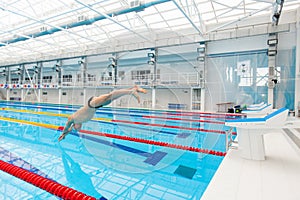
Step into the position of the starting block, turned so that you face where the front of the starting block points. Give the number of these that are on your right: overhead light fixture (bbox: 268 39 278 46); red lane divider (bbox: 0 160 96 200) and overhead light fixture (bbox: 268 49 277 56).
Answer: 2

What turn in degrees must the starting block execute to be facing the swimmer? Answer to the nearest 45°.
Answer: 0° — it already faces them

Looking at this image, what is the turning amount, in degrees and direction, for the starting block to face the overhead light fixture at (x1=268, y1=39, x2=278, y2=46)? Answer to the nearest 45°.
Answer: approximately 90° to its right

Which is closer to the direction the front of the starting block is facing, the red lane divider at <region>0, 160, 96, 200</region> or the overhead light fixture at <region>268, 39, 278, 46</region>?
the red lane divider

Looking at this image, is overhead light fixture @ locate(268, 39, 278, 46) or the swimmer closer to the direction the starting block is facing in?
the swimmer

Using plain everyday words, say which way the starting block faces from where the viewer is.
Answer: facing to the left of the viewer

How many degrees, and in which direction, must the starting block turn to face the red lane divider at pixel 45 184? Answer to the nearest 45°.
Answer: approximately 45° to its left

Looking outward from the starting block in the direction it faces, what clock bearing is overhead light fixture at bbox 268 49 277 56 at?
The overhead light fixture is roughly at 3 o'clock from the starting block.

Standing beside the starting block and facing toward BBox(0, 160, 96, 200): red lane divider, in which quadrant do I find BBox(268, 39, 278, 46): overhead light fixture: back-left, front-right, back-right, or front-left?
back-right
